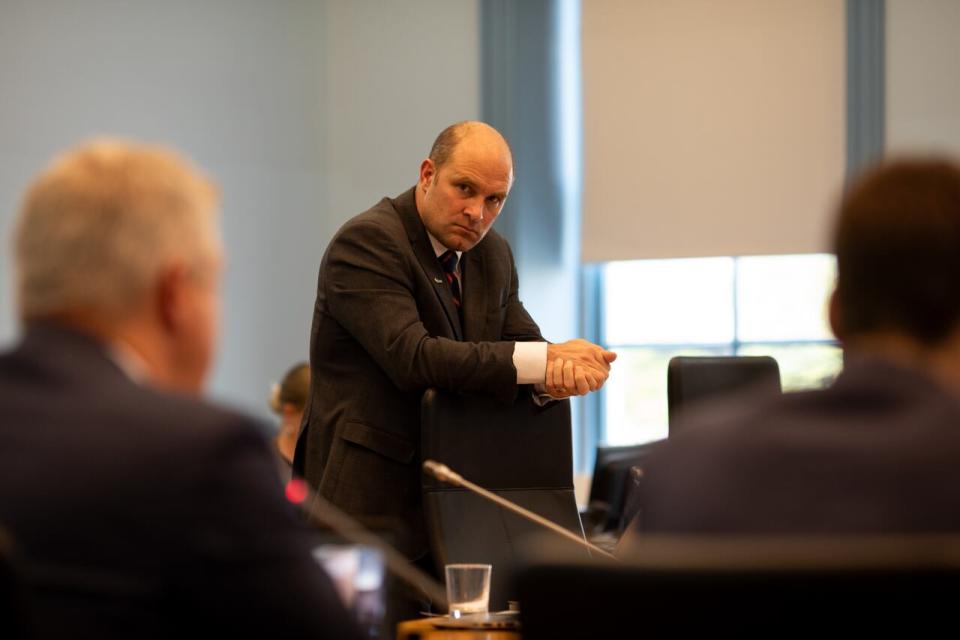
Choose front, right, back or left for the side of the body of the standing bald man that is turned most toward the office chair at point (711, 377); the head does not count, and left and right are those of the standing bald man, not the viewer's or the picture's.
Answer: left

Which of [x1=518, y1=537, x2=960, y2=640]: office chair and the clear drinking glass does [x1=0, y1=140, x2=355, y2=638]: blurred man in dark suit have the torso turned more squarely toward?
the clear drinking glass

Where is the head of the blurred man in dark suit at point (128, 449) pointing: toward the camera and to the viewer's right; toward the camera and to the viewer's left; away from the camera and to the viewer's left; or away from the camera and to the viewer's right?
away from the camera and to the viewer's right

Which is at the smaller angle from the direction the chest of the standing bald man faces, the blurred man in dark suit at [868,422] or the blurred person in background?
the blurred man in dark suit

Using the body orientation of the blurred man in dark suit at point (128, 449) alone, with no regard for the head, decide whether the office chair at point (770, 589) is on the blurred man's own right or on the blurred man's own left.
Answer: on the blurred man's own right

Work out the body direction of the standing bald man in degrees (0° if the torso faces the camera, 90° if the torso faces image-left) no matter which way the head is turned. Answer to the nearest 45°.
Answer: approximately 315°

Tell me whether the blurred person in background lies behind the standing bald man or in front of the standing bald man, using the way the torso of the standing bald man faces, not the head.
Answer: behind

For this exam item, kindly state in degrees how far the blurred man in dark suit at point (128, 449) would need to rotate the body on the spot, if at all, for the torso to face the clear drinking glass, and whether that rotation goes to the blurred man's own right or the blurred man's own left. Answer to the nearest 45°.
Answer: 0° — they already face it

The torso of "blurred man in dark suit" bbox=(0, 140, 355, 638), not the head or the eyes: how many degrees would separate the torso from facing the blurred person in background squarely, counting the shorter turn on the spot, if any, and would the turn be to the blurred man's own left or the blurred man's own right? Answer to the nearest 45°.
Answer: approximately 45° to the blurred man's own left

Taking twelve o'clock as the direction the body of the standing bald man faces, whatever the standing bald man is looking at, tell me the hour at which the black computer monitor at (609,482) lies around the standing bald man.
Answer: The black computer monitor is roughly at 8 o'clock from the standing bald man.

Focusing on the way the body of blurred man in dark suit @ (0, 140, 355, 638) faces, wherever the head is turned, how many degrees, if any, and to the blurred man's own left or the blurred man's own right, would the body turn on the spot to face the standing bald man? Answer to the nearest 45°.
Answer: approximately 45° to the blurred man's own left

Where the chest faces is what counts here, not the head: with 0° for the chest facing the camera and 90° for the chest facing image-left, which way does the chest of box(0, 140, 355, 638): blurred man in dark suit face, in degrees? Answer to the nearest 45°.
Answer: approximately 225°

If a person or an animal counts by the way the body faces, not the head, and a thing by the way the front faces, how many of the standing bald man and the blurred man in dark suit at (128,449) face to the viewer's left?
0

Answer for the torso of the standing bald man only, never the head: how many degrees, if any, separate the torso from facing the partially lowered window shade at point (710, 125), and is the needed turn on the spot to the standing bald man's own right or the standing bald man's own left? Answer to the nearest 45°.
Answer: approximately 135° to the standing bald man's own left

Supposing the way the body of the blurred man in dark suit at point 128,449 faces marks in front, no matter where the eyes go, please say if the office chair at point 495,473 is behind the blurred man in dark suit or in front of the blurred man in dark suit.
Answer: in front

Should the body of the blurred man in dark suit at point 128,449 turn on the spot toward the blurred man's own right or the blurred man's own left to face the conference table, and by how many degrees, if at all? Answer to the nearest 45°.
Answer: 0° — they already face it
